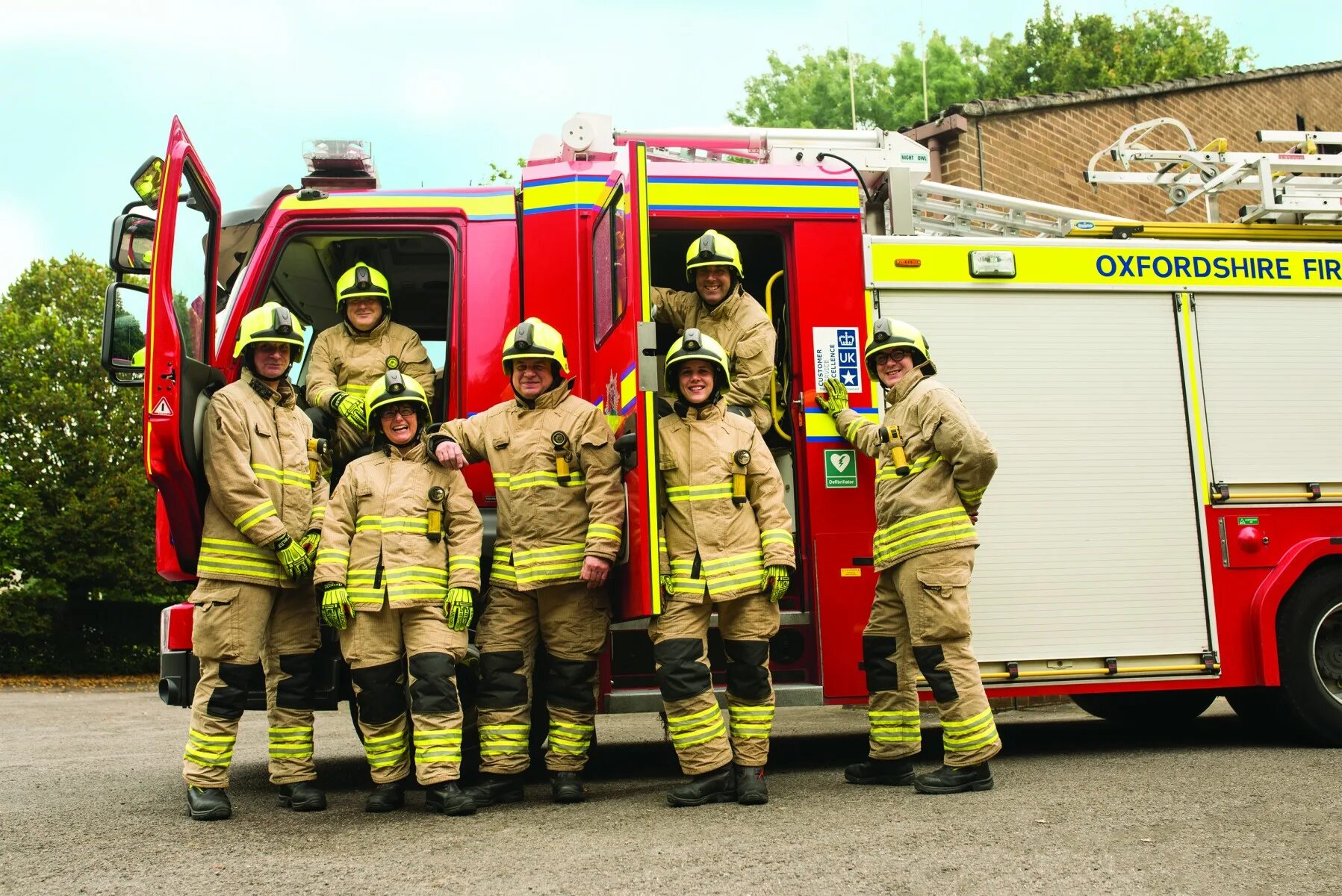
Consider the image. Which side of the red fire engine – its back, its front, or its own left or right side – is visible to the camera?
left

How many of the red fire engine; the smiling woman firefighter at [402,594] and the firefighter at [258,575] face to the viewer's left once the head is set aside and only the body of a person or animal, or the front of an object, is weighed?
1

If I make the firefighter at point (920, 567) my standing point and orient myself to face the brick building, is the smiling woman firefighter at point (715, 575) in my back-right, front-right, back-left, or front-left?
back-left

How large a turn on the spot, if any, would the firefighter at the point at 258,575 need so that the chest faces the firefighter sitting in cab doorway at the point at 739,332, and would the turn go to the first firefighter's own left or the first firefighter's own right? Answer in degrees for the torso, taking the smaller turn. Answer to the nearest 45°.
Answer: approximately 45° to the first firefighter's own left

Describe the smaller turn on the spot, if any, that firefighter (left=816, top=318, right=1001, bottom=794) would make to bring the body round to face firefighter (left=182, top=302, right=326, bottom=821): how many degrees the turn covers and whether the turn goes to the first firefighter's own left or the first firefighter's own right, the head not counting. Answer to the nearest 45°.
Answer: approximately 45° to the first firefighter's own right

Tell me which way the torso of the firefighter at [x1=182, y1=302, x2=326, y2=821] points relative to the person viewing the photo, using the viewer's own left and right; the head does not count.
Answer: facing the viewer and to the right of the viewer

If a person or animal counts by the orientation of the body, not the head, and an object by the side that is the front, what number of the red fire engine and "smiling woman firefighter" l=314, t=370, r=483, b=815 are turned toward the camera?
1
